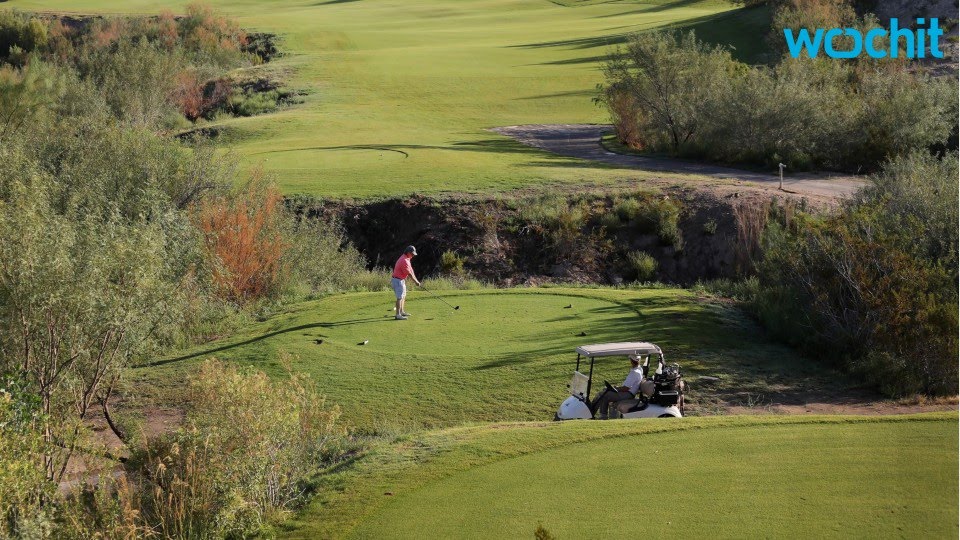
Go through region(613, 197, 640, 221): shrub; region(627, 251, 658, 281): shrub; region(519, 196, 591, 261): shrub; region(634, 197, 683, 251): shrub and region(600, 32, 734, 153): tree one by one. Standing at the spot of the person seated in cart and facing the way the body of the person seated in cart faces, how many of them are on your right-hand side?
5

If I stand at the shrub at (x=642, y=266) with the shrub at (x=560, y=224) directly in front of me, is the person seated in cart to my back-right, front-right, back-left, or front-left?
back-left

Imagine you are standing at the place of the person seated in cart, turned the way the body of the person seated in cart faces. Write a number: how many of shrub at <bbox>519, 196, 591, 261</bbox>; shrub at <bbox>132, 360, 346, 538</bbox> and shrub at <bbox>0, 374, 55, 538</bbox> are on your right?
1

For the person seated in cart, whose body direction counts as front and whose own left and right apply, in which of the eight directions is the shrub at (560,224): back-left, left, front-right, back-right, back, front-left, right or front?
right

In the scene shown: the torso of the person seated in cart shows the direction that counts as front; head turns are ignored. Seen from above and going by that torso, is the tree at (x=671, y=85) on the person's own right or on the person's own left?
on the person's own right

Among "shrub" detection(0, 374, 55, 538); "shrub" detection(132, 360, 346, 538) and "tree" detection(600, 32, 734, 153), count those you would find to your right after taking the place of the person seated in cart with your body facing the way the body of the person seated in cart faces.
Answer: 1

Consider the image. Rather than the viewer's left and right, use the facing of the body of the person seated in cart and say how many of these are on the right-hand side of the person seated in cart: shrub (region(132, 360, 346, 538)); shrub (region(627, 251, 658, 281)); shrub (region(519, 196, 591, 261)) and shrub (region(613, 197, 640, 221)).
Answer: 3

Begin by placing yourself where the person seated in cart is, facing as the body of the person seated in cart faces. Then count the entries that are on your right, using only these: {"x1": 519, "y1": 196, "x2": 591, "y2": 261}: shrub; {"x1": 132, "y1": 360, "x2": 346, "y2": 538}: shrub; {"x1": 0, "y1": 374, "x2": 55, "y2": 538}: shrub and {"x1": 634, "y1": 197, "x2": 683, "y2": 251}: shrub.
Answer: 2

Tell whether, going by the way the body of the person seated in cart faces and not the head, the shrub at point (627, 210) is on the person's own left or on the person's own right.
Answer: on the person's own right

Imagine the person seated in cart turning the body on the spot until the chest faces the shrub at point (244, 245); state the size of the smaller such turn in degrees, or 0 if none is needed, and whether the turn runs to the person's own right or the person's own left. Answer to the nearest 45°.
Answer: approximately 45° to the person's own right

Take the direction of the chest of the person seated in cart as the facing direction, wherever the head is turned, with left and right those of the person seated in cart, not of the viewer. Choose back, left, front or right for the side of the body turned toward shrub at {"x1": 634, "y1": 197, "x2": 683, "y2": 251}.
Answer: right

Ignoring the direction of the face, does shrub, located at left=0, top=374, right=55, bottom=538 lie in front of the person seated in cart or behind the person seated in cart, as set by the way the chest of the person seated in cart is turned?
in front

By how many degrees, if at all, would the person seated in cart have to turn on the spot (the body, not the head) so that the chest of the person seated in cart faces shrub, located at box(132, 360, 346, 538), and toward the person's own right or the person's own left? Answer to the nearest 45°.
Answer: approximately 45° to the person's own left

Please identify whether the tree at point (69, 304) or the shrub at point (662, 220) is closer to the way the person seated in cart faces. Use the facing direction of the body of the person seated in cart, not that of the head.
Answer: the tree

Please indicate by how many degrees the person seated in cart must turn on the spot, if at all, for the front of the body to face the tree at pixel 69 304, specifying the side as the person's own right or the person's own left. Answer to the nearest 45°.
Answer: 0° — they already face it

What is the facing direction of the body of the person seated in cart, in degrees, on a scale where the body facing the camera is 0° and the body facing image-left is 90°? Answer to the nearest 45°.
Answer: approximately 90°
